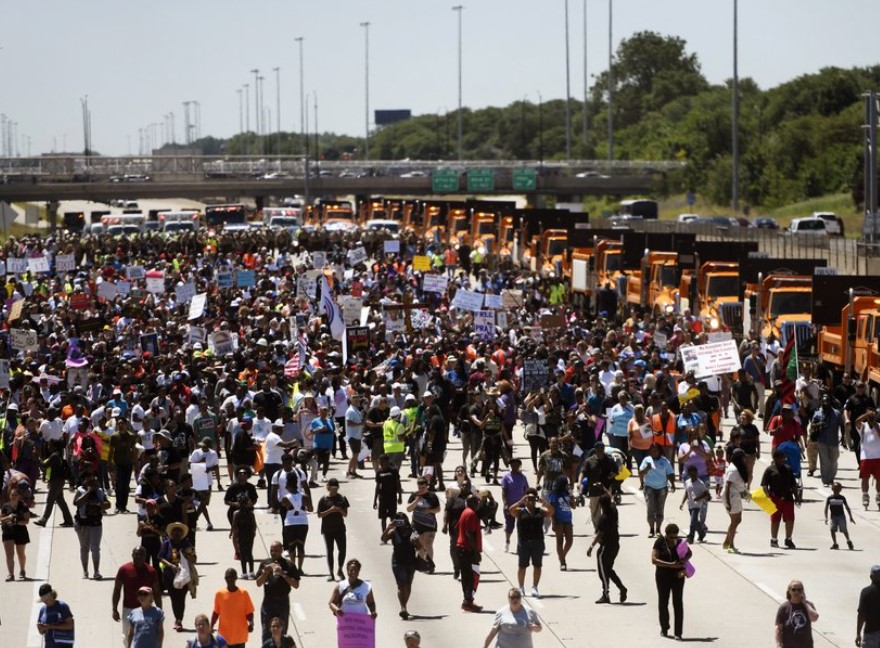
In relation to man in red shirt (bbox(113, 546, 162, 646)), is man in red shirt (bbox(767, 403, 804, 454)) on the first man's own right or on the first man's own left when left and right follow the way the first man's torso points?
on the first man's own left

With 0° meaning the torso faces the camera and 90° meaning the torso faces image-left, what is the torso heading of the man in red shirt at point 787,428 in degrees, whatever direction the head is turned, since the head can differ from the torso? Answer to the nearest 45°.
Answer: approximately 0°

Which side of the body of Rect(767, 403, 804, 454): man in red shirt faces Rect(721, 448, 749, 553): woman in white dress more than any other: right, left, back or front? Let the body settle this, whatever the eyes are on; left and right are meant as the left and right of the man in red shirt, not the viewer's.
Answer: front

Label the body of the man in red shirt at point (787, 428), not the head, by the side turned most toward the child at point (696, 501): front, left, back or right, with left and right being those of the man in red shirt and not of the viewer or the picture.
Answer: front

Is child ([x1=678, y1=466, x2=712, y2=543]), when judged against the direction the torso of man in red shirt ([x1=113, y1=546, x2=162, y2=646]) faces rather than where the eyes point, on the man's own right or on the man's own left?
on the man's own left

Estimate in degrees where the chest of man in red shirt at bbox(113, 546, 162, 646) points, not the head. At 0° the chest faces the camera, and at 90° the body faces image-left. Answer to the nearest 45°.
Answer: approximately 0°
